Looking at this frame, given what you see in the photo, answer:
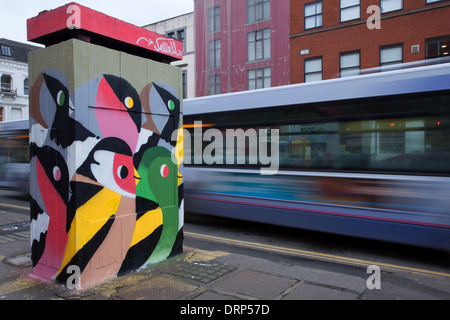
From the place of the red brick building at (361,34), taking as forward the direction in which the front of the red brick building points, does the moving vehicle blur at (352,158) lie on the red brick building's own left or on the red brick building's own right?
on the red brick building's own left

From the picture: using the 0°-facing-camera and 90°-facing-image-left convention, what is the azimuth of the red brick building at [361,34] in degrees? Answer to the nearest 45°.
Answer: approximately 45°

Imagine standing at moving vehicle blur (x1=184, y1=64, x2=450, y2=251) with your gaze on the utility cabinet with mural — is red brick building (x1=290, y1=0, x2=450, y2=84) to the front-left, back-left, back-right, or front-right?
back-right
